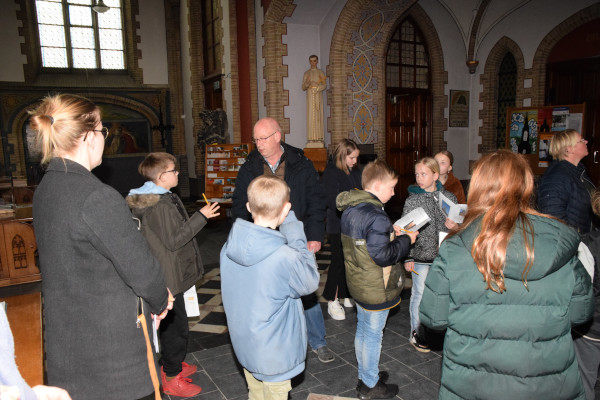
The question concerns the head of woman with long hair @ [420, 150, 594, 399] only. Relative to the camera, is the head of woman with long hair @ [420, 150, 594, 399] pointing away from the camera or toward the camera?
away from the camera

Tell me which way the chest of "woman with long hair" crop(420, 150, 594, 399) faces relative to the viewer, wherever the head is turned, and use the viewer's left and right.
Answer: facing away from the viewer

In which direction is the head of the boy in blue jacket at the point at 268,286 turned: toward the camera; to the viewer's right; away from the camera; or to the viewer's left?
away from the camera

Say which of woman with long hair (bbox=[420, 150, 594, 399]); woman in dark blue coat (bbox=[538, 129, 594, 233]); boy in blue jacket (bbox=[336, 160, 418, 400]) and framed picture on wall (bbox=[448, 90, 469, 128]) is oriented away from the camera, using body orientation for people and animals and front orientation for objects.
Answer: the woman with long hair

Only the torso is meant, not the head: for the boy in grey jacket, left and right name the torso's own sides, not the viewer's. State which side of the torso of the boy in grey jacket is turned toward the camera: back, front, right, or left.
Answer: right

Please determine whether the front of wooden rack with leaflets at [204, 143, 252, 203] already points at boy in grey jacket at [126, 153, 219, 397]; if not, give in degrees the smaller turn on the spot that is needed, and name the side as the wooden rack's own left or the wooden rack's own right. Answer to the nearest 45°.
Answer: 0° — it already faces them

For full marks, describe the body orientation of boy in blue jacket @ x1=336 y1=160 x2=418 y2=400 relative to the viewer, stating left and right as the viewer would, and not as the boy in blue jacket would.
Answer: facing to the right of the viewer
